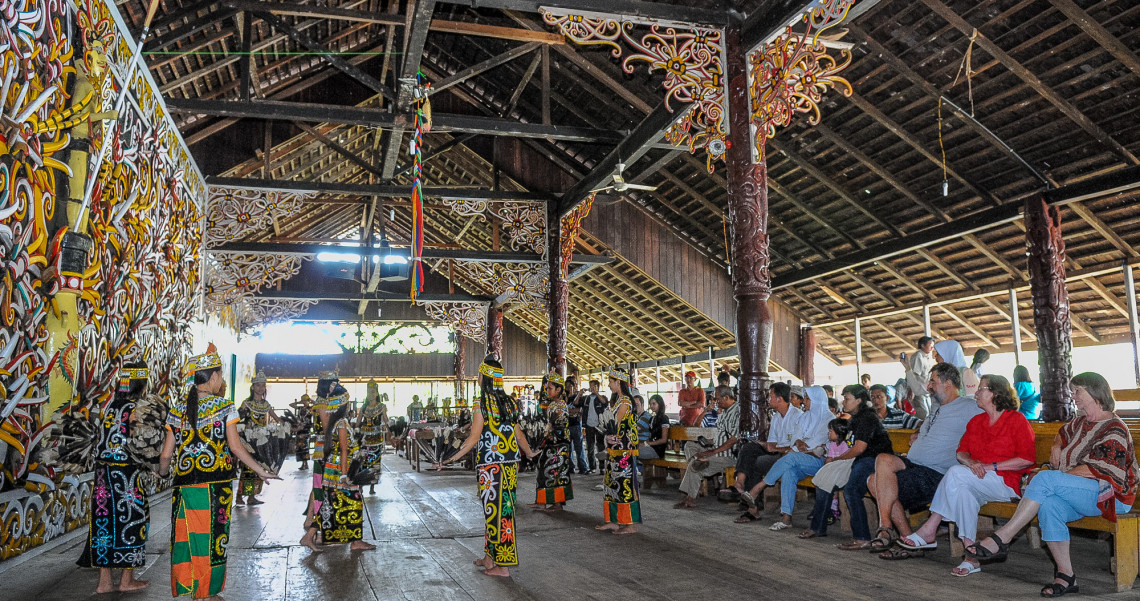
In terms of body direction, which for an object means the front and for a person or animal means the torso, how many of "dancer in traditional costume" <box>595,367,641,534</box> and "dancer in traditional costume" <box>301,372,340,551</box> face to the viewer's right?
1

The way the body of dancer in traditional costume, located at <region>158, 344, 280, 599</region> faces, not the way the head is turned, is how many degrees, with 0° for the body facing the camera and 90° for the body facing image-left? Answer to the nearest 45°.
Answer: approximately 225°

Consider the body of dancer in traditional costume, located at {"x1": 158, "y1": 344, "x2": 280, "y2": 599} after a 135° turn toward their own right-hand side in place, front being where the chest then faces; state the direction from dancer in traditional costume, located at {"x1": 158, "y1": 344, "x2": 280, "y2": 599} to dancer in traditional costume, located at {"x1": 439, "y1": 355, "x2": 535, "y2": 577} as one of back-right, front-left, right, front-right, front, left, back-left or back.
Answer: left

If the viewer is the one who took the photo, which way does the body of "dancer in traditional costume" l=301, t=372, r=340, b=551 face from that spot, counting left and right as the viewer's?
facing to the right of the viewer

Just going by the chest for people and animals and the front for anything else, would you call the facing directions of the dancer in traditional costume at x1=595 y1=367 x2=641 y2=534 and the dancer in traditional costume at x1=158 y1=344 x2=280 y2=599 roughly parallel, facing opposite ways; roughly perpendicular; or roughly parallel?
roughly perpendicular

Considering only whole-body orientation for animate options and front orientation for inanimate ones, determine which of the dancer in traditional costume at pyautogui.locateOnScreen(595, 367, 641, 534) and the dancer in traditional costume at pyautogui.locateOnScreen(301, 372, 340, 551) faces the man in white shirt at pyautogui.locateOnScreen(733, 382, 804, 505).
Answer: the dancer in traditional costume at pyautogui.locateOnScreen(301, 372, 340, 551)

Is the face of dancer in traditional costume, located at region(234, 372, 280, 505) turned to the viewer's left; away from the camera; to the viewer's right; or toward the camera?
toward the camera

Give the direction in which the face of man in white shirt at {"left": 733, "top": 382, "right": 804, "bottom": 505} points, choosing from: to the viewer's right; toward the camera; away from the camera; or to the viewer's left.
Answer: to the viewer's left

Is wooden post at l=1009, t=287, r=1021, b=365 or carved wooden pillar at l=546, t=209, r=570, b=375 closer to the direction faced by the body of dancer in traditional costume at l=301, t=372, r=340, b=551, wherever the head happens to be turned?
the wooden post
